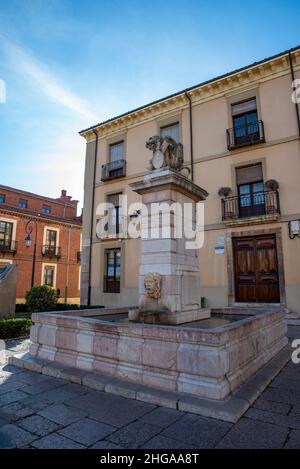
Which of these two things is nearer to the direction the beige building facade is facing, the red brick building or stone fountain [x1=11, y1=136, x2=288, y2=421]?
the stone fountain

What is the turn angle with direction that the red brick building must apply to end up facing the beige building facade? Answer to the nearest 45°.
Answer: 0° — it already faces it

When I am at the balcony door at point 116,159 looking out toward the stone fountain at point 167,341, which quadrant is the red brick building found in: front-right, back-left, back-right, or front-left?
back-right

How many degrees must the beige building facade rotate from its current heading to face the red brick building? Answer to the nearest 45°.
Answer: approximately 90° to its right

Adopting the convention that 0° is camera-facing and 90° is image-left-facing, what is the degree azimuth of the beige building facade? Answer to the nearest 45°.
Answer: approximately 45°

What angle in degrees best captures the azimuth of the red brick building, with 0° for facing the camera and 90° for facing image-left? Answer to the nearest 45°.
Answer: approximately 315°

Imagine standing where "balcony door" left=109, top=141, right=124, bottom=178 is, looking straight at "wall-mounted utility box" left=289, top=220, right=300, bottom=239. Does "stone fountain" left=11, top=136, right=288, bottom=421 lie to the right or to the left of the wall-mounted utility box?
right
